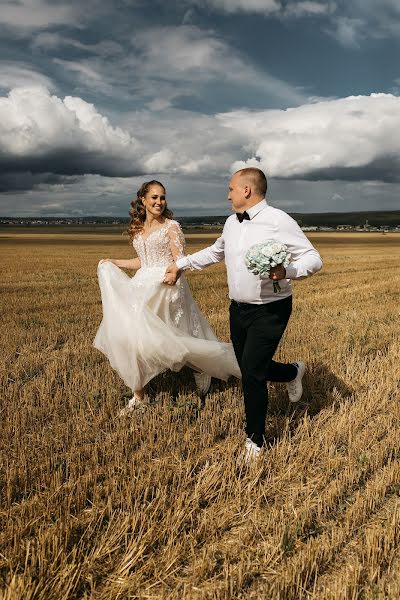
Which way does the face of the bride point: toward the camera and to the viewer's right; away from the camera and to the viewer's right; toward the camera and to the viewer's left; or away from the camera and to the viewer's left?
toward the camera and to the viewer's right

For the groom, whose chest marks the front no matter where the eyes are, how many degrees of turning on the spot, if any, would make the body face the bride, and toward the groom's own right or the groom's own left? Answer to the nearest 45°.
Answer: approximately 90° to the groom's own right

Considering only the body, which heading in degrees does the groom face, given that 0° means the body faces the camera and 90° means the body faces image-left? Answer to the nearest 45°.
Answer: approximately 45°
